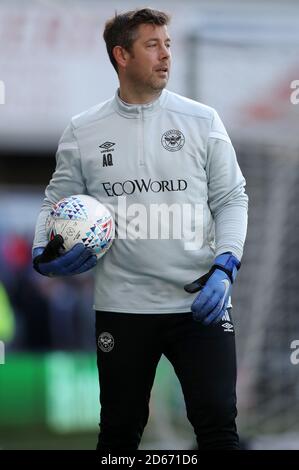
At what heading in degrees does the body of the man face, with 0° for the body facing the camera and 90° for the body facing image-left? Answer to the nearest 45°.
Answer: approximately 0°
